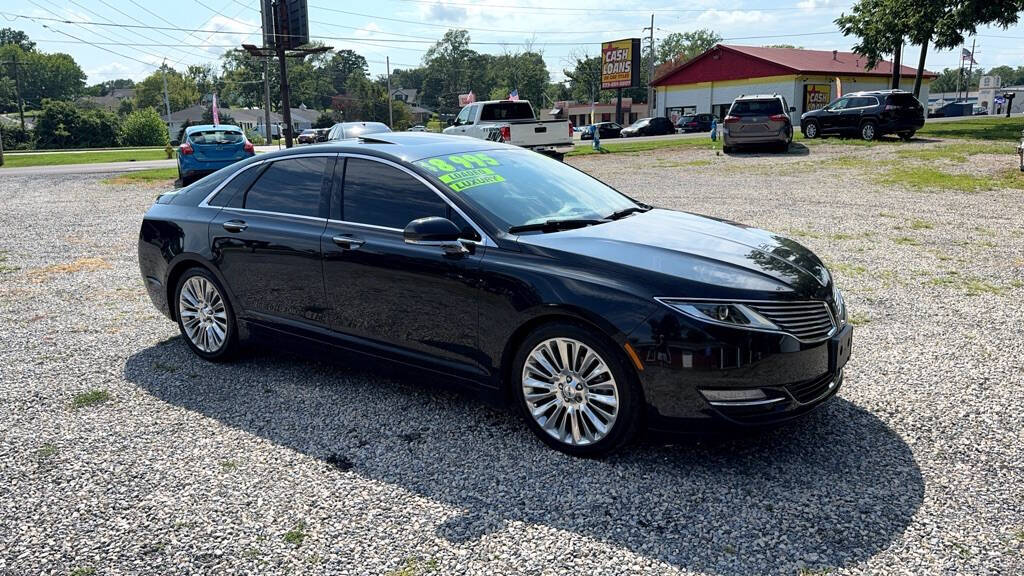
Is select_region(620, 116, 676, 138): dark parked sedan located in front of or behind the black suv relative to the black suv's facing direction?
in front

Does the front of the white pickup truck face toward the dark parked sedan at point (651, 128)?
no

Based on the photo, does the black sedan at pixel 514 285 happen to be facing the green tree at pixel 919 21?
no

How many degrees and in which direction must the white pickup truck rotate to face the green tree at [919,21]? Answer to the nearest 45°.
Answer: approximately 90° to its right

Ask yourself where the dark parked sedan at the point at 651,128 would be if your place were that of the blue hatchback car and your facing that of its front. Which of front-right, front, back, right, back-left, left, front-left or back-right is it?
front-right

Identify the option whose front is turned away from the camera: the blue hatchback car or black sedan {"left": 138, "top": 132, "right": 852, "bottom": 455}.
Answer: the blue hatchback car

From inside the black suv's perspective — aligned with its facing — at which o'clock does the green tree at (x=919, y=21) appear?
The green tree is roughly at 2 o'clock from the black suv.

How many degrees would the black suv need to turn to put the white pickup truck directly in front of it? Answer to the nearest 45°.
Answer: approximately 90° to its left

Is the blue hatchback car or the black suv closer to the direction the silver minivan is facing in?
the black suv

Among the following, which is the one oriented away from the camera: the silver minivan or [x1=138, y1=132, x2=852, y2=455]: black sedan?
the silver minivan

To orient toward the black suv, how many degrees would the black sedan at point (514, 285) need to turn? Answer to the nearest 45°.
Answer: approximately 90° to its left

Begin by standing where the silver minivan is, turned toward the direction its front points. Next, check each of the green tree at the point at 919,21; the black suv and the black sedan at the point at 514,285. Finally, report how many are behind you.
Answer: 1

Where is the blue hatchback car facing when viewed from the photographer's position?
facing away from the viewer

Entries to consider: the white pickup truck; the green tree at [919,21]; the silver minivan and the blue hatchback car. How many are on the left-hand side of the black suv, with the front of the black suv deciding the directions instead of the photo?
3

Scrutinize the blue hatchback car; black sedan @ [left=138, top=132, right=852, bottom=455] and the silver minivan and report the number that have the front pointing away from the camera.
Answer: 2

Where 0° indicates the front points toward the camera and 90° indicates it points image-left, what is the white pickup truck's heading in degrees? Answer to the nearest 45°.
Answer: approximately 135°

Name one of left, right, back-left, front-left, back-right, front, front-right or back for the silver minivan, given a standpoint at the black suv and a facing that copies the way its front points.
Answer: left

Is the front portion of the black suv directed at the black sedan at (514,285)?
no

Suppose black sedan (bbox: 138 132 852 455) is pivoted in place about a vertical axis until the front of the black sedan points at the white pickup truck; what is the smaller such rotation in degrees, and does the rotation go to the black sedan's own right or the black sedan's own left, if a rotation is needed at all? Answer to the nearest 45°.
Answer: approximately 135° to the black sedan's own left

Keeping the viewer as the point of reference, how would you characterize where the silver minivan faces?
facing away from the viewer

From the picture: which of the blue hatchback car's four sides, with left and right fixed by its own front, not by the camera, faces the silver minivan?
right
